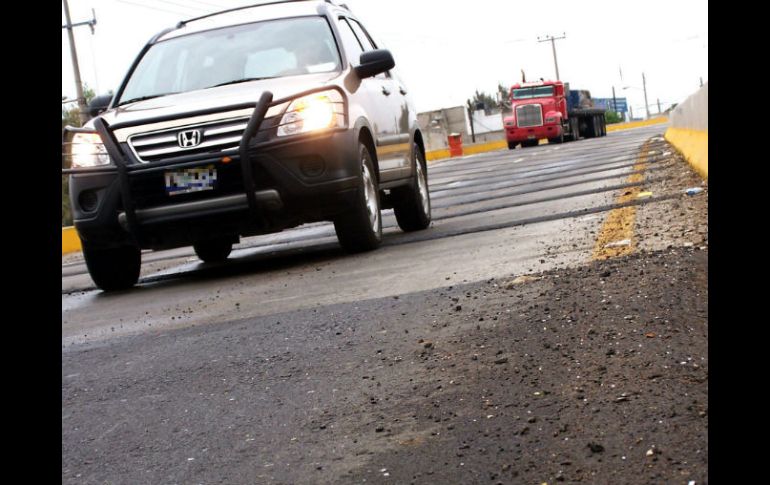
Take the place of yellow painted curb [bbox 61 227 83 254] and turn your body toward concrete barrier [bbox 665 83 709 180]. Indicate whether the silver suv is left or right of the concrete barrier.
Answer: right

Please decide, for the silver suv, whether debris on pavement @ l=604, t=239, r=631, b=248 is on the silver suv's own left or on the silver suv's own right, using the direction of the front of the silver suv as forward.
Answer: on the silver suv's own left

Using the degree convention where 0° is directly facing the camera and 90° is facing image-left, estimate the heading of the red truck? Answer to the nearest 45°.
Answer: approximately 45°

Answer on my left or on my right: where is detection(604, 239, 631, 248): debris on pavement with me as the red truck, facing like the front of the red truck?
on my left

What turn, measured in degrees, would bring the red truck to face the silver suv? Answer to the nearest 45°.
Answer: approximately 45° to its left
